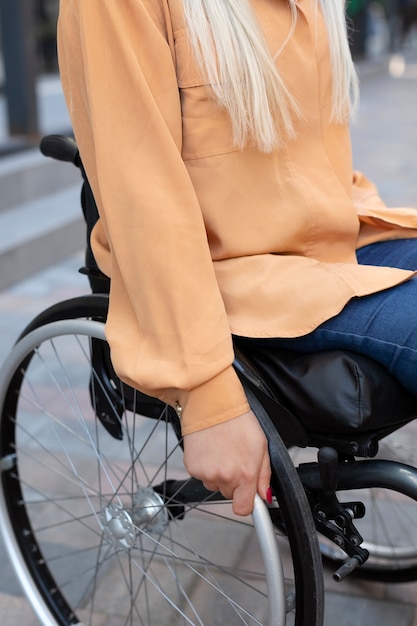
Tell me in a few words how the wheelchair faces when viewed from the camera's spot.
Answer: facing the viewer and to the right of the viewer
